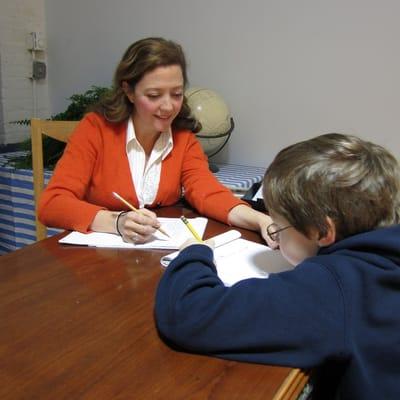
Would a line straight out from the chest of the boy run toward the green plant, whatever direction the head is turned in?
yes

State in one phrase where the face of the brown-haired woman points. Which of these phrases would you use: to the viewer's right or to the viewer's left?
to the viewer's right

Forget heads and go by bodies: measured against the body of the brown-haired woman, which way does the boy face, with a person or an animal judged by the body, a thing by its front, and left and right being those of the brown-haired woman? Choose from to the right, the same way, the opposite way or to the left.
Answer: the opposite way

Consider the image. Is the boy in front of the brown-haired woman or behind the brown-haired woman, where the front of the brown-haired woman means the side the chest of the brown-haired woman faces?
in front

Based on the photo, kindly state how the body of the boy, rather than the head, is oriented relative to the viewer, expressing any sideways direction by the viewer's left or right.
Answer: facing away from the viewer and to the left of the viewer

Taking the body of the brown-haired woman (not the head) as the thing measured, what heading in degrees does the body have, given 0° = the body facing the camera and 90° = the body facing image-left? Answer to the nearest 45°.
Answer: approximately 315°

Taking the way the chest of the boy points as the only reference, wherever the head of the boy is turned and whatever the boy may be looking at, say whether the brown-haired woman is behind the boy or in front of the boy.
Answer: in front

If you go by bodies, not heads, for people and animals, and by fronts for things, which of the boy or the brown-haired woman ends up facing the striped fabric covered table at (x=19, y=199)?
the boy

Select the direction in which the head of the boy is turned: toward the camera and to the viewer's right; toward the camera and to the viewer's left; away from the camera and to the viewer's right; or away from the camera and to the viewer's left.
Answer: away from the camera and to the viewer's left

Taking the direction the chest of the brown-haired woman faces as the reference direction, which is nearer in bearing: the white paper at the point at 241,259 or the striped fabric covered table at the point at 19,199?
the white paper

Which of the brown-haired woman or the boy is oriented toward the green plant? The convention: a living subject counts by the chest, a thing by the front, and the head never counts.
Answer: the boy

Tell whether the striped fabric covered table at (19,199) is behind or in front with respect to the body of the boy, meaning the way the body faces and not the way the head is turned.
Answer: in front
